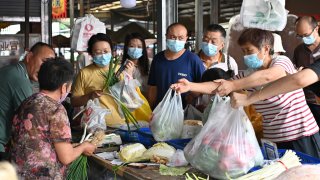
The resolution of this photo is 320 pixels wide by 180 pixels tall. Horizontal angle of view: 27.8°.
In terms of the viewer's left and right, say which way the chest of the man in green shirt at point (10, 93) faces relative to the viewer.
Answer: facing to the right of the viewer

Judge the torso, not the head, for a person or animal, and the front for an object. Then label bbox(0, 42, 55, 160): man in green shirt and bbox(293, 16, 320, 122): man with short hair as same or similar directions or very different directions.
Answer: very different directions

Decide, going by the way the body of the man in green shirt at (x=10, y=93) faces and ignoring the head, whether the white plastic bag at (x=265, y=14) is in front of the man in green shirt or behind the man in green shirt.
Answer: in front

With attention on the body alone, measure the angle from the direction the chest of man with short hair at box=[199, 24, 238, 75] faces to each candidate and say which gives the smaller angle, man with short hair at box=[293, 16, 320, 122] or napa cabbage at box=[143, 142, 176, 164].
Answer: the napa cabbage

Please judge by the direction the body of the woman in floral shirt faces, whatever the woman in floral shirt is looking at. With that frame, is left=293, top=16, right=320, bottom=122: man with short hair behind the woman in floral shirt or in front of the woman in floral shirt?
in front

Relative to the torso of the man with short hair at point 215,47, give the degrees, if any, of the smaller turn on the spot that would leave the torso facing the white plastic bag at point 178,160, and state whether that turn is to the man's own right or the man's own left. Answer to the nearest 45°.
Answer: approximately 45° to the man's own left

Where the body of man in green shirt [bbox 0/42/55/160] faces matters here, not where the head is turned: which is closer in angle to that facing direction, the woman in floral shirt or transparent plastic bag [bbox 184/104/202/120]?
the transparent plastic bag

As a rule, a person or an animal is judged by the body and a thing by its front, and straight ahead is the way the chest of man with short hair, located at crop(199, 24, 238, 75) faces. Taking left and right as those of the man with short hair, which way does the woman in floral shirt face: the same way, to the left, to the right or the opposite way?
the opposite way

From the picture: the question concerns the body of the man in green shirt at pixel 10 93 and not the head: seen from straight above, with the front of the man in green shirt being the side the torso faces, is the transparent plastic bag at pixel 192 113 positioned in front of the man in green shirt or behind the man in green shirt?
in front

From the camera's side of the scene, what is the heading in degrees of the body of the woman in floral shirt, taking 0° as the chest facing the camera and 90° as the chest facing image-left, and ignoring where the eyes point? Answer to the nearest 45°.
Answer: approximately 225°
